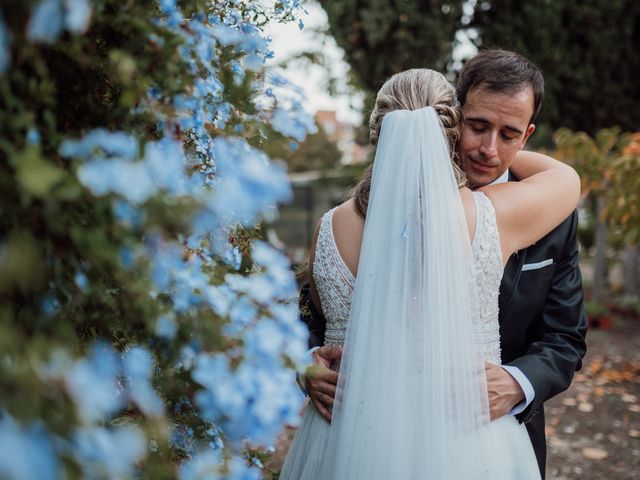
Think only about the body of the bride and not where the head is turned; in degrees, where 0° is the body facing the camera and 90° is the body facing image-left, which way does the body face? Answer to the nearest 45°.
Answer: approximately 180°

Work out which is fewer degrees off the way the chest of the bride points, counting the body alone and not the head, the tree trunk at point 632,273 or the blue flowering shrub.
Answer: the tree trunk

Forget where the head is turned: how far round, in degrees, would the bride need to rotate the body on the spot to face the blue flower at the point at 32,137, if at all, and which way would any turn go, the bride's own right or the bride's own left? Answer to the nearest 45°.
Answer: approximately 180°

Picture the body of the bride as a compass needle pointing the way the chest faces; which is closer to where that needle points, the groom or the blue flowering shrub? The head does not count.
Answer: the groom

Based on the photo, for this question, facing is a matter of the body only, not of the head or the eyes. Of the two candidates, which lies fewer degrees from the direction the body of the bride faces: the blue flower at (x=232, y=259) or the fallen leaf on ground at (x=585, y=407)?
the fallen leaf on ground

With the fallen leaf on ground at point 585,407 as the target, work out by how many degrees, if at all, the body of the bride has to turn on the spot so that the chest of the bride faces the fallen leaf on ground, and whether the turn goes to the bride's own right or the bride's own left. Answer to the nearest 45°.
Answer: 0° — they already face it

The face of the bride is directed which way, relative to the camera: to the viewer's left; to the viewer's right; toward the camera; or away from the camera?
away from the camera
